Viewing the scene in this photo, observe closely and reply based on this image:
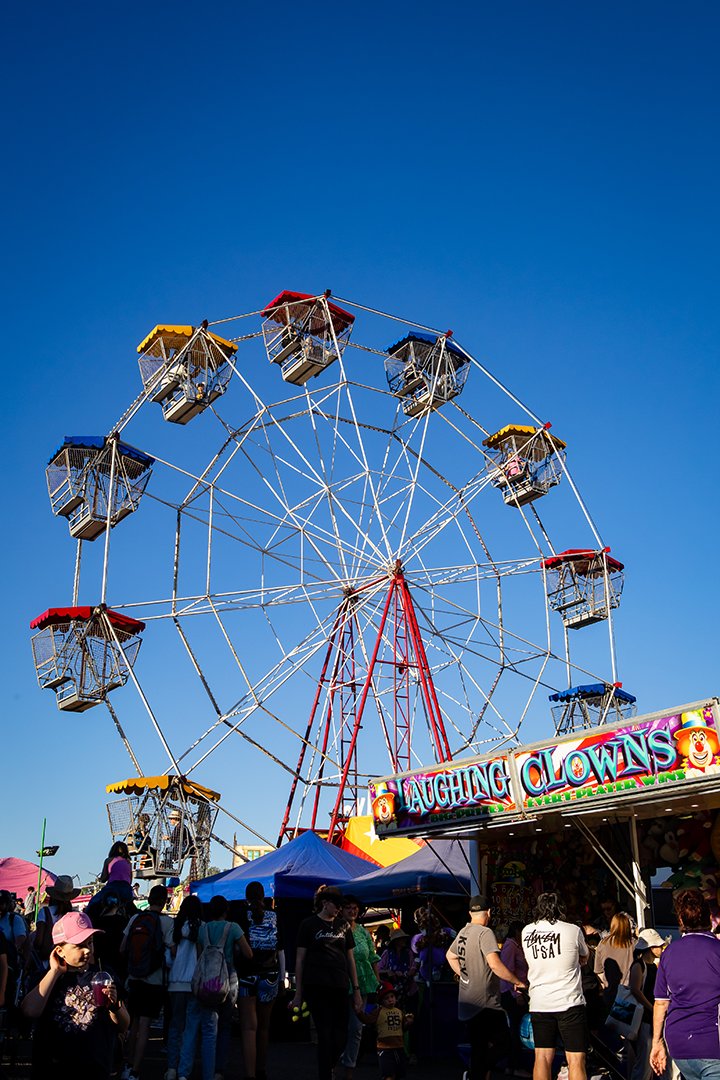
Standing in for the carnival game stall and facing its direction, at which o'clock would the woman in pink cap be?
The woman in pink cap is roughly at 11 o'clock from the carnival game stall.

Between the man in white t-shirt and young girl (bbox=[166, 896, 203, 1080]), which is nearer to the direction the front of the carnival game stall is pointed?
the young girl

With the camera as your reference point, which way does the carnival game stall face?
facing the viewer and to the left of the viewer

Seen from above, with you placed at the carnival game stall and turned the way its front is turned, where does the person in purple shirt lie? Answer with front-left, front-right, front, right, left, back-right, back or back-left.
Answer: front-left

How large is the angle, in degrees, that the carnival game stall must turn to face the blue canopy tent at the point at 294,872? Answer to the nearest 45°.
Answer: approximately 90° to its right

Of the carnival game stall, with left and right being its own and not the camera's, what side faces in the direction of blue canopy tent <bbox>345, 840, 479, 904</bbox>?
right

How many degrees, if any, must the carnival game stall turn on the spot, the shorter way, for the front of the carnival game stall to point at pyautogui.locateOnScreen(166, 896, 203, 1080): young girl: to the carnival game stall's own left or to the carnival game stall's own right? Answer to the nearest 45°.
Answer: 0° — it already faces them

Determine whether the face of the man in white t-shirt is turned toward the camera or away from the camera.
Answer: away from the camera

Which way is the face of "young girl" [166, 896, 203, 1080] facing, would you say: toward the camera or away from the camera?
away from the camera

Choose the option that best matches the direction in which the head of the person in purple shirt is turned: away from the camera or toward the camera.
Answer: away from the camera

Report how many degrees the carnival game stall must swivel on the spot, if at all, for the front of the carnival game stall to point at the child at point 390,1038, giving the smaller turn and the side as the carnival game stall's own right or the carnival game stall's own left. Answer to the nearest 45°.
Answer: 0° — it already faces them
